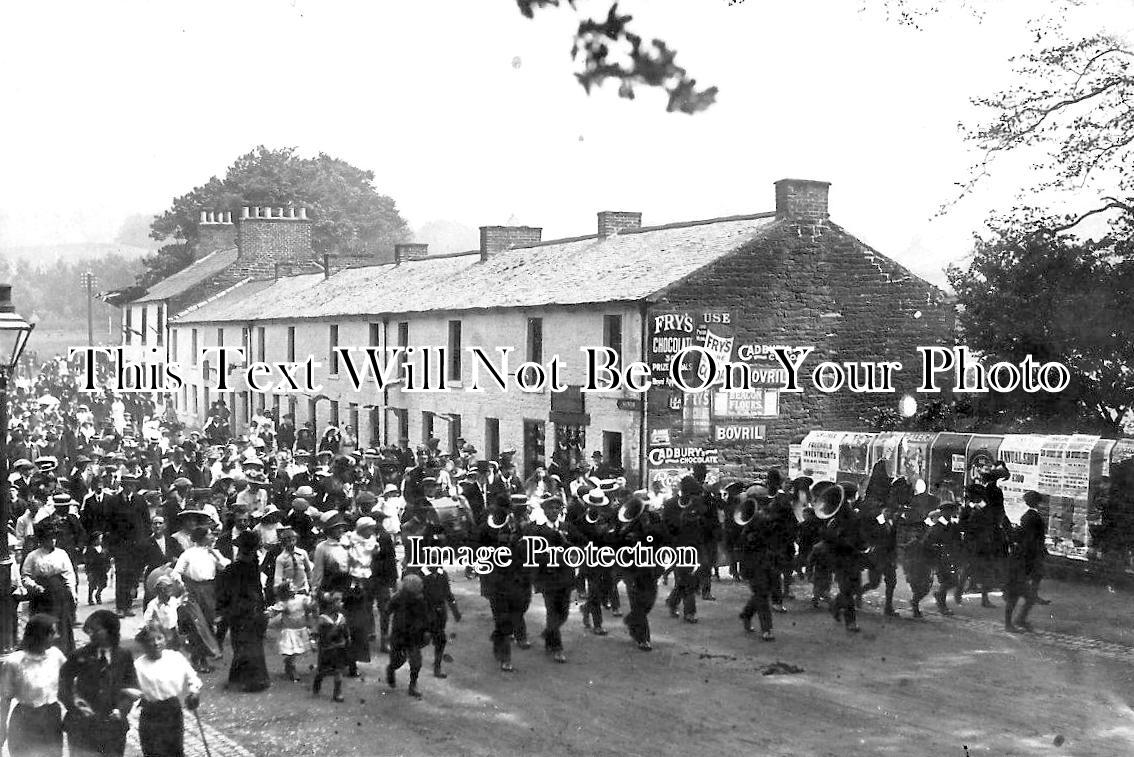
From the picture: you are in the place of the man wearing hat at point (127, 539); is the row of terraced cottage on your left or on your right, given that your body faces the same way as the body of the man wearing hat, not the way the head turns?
on your left

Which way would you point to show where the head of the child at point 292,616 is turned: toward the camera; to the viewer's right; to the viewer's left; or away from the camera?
away from the camera

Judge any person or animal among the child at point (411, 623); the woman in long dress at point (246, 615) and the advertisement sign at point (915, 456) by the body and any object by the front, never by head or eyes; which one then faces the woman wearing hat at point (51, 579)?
the advertisement sign

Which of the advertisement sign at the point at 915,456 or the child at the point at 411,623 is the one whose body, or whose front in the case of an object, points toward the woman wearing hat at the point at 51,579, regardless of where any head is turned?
the advertisement sign

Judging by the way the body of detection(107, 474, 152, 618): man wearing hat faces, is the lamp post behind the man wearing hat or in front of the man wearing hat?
in front

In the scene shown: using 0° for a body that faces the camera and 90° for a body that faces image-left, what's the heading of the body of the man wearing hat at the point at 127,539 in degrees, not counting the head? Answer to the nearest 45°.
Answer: approximately 0°

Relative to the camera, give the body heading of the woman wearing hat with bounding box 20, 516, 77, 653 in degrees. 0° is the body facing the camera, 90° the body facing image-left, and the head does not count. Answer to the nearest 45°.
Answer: approximately 315°
